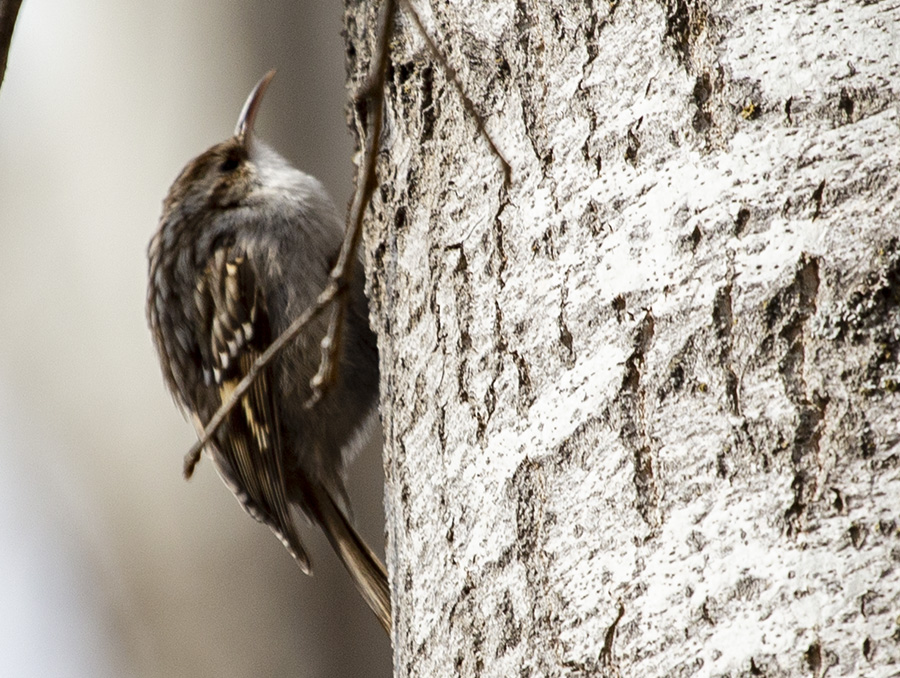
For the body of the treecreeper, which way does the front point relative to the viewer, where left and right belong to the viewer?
facing to the right of the viewer
